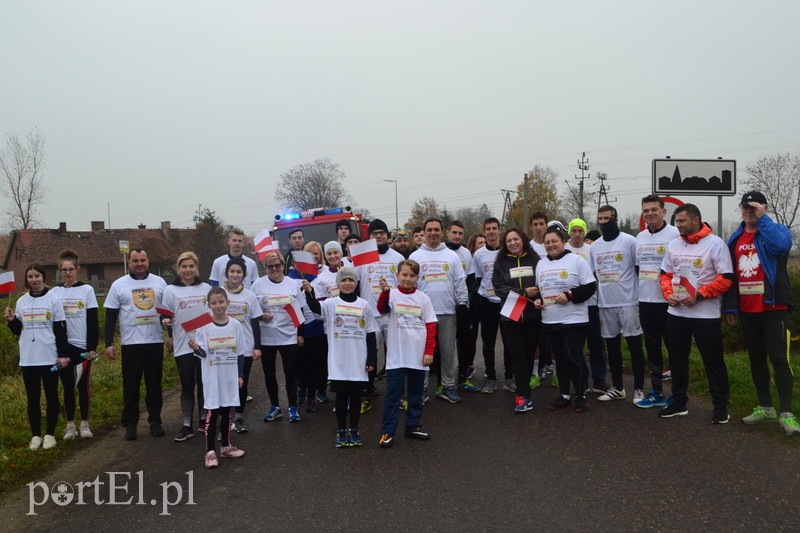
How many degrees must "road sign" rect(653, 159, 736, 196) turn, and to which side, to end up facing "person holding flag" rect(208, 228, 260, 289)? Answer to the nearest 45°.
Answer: approximately 45° to its right

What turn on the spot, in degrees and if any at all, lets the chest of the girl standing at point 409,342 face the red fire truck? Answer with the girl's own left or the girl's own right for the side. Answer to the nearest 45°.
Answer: approximately 180°

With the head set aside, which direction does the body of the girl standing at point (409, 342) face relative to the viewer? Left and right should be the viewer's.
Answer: facing the viewer

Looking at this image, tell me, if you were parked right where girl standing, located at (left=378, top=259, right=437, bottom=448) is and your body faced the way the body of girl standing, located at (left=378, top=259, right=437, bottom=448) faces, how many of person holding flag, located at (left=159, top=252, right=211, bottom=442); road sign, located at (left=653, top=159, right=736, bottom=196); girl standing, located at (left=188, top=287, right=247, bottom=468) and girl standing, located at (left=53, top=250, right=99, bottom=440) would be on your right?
3

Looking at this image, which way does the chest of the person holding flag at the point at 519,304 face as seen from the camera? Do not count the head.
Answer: toward the camera

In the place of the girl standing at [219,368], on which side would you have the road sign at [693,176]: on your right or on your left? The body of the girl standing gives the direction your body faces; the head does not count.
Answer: on your left

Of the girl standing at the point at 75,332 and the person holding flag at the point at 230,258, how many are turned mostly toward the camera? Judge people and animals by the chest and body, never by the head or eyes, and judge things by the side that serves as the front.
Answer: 2

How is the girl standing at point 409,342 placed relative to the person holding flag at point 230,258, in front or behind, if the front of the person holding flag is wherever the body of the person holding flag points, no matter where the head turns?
in front

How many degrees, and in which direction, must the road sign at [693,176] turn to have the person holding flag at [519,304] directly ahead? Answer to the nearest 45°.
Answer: approximately 45° to its right

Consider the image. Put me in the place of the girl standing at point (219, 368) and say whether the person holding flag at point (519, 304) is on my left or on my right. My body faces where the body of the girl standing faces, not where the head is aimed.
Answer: on my left

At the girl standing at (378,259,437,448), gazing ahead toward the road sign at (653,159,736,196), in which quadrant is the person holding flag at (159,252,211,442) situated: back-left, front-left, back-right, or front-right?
back-left

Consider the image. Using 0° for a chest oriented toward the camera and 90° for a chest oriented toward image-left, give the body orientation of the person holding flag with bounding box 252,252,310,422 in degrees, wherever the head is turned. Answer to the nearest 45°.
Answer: approximately 0°

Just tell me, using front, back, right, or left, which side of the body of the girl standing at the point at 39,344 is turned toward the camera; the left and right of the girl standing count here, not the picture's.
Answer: front

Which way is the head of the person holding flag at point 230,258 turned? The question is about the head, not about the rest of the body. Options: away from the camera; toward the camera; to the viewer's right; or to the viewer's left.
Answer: toward the camera

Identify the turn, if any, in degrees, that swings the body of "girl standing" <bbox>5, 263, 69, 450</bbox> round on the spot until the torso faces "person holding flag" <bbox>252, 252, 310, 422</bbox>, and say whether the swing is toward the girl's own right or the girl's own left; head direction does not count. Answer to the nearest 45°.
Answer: approximately 90° to the girl's own left
